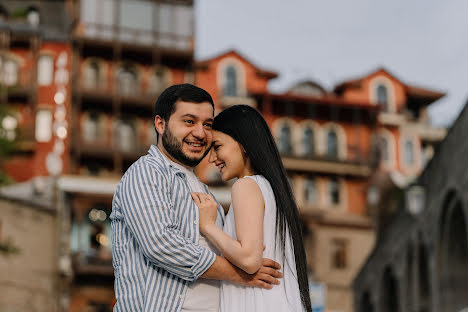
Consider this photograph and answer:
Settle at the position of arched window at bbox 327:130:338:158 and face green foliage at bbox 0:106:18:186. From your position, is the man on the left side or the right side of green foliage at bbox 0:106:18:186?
left

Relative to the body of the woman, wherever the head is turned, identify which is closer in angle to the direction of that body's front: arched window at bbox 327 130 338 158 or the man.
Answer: the man

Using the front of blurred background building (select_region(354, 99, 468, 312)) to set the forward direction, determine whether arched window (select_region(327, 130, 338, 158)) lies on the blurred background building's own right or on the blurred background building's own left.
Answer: on the blurred background building's own right

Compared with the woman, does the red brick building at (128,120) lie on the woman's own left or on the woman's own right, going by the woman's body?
on the woman's own right

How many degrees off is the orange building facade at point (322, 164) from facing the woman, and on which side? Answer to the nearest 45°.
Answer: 0° — it already faces them

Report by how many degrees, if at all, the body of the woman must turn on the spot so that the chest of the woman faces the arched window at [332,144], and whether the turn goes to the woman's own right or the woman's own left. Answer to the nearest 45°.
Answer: approximately 90° to the woman's own right

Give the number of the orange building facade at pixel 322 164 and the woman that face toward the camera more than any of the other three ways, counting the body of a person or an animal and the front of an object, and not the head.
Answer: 1

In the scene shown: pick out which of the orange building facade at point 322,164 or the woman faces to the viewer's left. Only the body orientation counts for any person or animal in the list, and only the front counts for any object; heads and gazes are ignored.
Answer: the woman

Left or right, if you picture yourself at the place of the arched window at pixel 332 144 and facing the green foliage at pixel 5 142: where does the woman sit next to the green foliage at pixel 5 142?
left

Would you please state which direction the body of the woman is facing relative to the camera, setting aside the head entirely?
to the viewer's left
